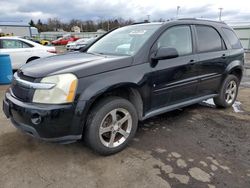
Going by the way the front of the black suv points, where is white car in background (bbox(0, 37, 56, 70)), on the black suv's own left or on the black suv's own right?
on the black suv's own right

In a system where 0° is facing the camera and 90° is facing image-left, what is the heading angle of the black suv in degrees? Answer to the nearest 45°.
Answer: approximately 45°
